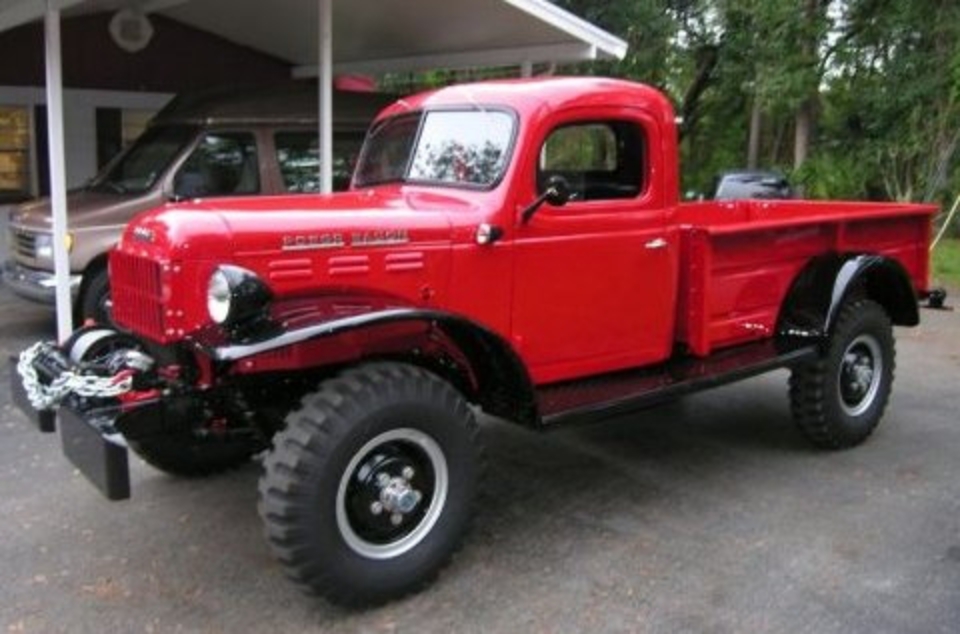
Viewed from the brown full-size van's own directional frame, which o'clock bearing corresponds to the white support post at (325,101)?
The white support post is roughly at 8 o'clock from the brown full-size van.

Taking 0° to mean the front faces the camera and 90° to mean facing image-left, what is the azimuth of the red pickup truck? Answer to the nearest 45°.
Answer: approximately 45°

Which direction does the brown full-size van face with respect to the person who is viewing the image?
facing the viewer and to the left of the viewer

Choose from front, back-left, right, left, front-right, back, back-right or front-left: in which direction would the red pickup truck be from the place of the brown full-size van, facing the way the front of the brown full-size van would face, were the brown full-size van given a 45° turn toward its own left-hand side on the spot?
front
